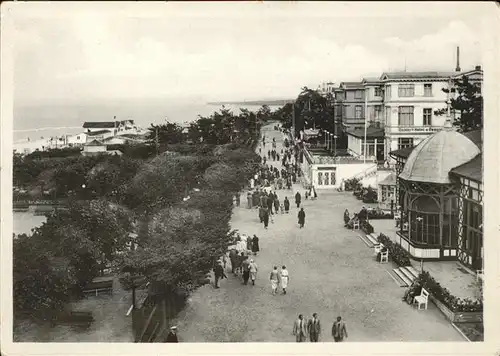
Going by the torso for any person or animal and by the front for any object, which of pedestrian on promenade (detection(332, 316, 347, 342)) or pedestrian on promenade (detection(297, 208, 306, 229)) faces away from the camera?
pedestrian on promenade (detection(297, 208, 306, 229))

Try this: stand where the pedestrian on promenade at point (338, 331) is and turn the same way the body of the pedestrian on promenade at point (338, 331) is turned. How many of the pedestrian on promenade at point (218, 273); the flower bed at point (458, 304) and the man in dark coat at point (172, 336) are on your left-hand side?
1

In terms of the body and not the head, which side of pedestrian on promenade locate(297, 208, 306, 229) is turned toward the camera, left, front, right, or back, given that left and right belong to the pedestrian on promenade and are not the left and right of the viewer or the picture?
back
